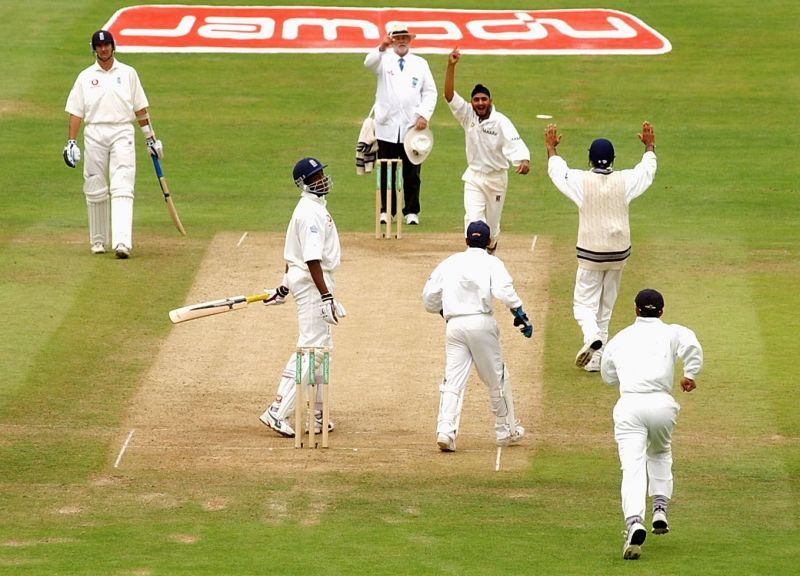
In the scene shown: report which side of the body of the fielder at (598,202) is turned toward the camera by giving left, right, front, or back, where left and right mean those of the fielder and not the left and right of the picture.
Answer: back

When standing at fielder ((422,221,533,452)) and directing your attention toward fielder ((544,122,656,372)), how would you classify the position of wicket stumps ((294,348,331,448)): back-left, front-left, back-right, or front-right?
back-left

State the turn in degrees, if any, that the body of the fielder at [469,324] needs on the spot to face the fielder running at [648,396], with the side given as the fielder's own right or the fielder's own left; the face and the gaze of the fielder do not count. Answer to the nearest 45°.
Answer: approximately 135° to the fielder's own right

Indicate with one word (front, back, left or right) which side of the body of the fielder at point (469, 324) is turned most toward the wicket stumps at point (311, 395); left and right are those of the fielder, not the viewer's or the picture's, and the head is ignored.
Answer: left

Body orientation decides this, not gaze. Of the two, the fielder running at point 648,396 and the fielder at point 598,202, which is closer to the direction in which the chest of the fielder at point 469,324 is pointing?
the fielder

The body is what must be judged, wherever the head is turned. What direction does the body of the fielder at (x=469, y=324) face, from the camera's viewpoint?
away from the camera

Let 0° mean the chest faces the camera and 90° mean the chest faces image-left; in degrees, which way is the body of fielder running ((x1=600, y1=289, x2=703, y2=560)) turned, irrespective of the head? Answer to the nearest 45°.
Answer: approximately 180°

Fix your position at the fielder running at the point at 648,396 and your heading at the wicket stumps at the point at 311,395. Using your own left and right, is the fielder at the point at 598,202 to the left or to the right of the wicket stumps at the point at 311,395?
right
